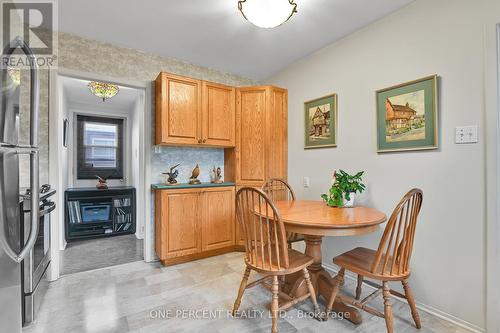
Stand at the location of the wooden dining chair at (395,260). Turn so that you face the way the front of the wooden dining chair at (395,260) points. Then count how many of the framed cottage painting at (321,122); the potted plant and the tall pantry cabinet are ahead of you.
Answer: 3

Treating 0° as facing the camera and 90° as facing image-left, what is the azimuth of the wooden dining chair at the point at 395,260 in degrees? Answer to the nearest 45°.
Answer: approximately 135°

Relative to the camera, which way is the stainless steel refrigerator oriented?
to the viewer's right

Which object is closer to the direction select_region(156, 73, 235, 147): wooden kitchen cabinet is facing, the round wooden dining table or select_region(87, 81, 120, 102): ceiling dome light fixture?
the round wooden dining table

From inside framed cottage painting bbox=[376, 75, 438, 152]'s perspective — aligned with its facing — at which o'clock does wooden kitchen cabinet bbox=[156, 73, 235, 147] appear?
The wooden kitchen cabinet is roughly at 1 o'clock from the framed cottage painting.

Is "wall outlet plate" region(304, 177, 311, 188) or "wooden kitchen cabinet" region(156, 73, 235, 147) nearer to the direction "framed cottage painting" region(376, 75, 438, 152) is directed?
the wooden kitchen cabinet

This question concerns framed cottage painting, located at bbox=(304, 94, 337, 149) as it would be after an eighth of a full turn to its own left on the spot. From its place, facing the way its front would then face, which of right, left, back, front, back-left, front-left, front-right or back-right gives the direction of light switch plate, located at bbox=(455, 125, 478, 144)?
front-left

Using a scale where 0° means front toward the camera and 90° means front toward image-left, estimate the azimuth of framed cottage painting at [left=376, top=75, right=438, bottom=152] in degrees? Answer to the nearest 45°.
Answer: approximately 45°

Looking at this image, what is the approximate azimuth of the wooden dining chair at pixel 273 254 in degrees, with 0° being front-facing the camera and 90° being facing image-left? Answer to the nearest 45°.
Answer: approximately 225°

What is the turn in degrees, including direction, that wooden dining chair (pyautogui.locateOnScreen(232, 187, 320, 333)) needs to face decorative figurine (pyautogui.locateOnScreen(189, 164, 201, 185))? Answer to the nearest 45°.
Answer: approximately 90° to its left

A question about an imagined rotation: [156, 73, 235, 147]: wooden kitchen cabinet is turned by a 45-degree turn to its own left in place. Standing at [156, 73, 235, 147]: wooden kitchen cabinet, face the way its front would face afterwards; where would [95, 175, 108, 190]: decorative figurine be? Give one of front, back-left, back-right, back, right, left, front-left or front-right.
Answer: back-left

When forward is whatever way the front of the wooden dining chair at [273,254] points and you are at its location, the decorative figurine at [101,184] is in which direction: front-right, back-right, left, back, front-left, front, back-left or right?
left

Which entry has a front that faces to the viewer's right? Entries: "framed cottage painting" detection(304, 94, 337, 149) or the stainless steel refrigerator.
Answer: the stainless steel refrigerator

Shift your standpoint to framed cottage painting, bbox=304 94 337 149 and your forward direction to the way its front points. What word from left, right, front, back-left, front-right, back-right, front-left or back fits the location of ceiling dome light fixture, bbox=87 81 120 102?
front-right

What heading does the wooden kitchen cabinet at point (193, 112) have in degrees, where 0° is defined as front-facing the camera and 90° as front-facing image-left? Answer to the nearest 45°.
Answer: approximately 315°
